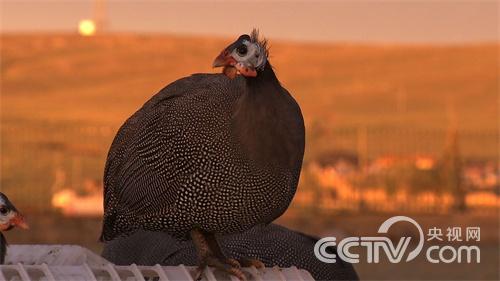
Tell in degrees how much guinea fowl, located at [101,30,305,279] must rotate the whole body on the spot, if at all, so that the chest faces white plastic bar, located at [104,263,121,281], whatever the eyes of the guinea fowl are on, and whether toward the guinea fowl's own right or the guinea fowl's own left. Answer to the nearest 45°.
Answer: approximately 90° to the guinea fowl's own right
